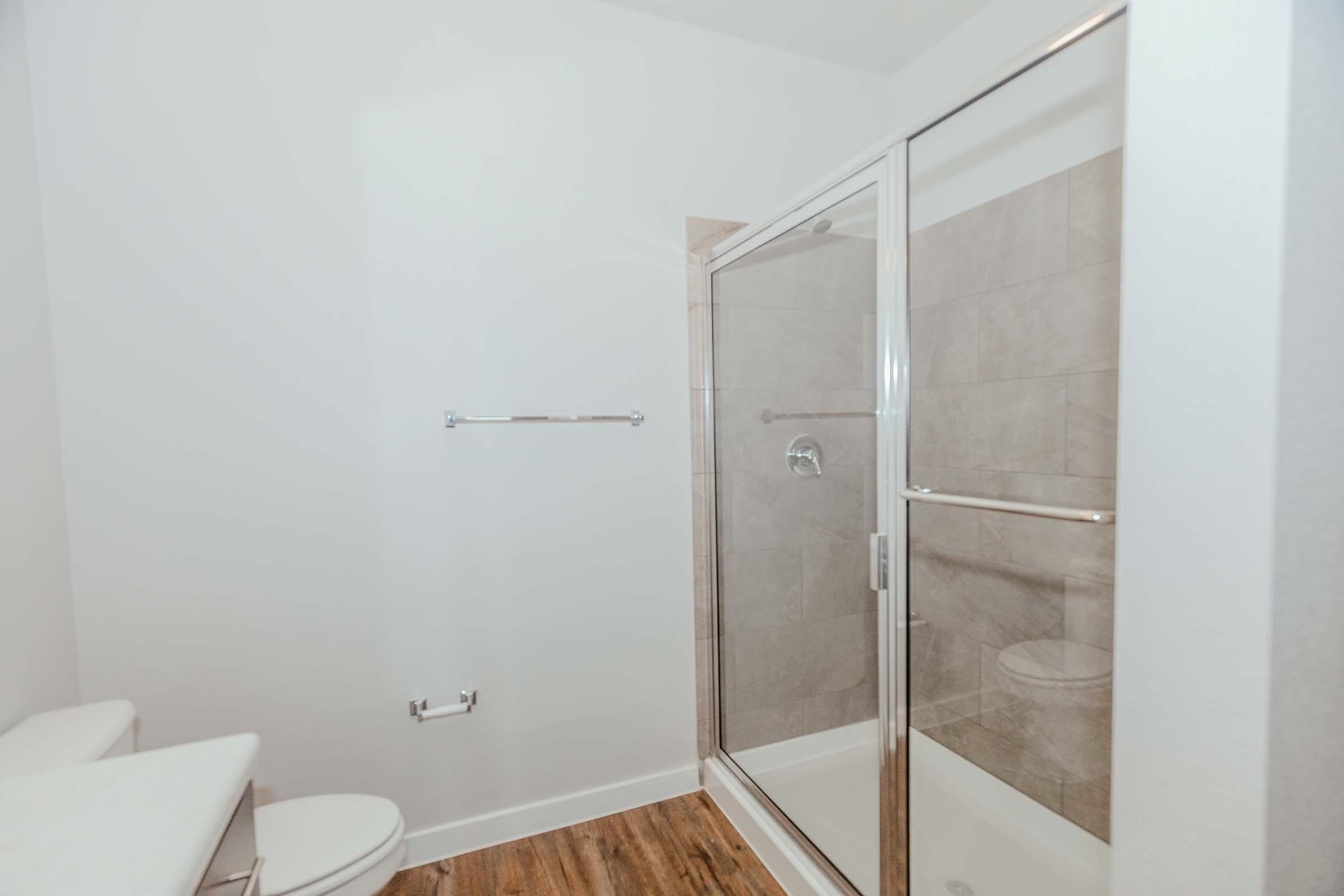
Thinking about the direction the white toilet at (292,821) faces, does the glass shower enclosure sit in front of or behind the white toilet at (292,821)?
in front

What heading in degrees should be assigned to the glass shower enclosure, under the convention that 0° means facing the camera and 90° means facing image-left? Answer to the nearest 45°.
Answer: approximately 45°

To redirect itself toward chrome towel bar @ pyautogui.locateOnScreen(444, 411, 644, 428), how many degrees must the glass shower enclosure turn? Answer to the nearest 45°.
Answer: approximately 45° to its right

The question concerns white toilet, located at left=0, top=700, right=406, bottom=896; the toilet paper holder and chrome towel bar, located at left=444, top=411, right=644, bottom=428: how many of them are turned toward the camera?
2

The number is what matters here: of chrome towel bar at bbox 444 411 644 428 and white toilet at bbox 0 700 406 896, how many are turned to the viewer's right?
1

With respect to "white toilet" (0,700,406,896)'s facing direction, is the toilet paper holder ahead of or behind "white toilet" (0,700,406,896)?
ahead

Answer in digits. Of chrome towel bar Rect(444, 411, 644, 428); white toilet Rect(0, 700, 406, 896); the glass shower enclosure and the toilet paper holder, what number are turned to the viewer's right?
1

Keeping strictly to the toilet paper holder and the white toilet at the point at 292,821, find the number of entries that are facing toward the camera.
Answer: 1

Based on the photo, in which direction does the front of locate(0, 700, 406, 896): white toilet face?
to the viewer's right
